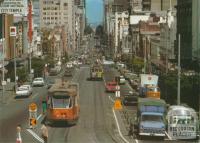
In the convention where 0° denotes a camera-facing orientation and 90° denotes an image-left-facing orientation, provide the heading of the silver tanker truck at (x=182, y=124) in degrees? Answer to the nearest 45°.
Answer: approximately 0°
